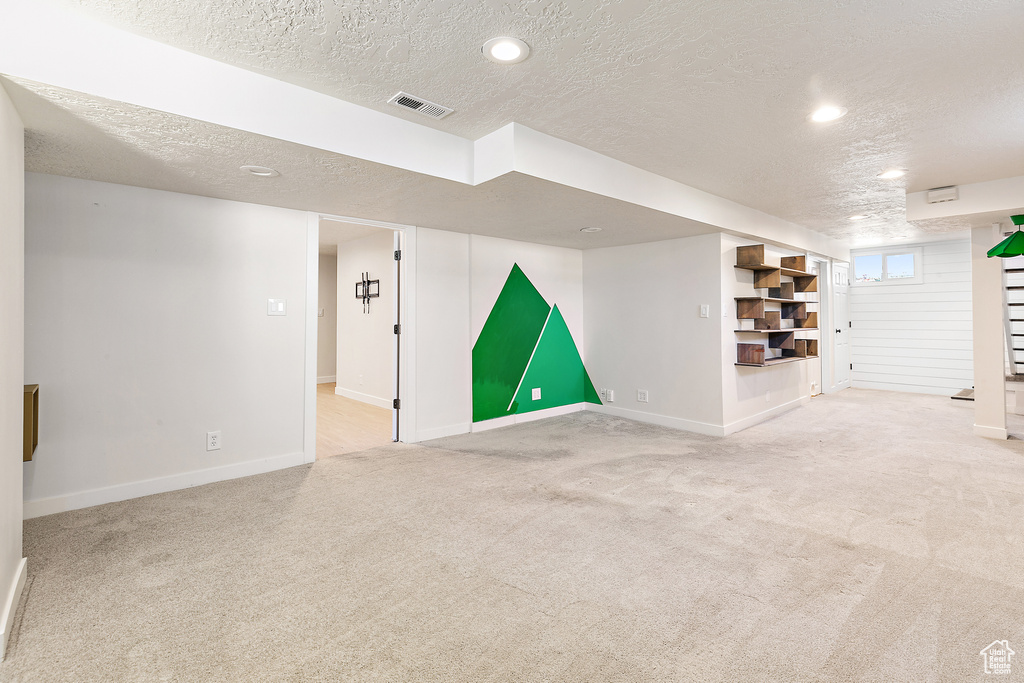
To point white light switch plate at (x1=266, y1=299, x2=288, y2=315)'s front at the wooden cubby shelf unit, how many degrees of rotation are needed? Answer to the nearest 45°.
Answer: approximately 90° to its left

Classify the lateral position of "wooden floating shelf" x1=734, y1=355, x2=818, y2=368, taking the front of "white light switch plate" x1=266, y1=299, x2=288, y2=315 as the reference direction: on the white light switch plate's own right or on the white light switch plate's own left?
on the white light switch plate's own left

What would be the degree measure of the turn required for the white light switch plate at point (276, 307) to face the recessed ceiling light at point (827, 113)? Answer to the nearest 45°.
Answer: approximately 45° to its left

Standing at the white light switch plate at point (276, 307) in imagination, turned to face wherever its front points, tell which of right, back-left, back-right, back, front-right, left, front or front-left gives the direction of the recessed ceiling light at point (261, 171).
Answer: front

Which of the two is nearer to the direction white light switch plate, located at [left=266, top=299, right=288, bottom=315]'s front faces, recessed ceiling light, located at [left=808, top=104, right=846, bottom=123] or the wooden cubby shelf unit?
the recessed ceiling light

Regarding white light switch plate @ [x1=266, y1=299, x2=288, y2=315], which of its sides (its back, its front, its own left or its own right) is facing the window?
left

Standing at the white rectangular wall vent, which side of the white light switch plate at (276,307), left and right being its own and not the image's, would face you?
left

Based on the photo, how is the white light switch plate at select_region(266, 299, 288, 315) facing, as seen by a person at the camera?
facing the viewer

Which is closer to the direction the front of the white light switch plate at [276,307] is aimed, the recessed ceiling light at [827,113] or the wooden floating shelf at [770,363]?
the recessed ceiling light

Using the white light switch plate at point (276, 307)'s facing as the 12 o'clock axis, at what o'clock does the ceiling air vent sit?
The ceiling air vent is roughly at 11 o'clock from the white light switch plate.

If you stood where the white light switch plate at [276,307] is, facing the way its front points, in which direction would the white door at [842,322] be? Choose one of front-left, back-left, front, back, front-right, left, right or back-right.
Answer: left

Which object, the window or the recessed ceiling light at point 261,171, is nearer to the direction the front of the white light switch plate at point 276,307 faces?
the recessed ceiling light
